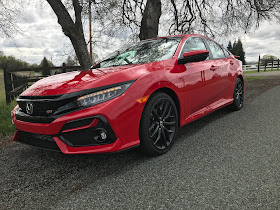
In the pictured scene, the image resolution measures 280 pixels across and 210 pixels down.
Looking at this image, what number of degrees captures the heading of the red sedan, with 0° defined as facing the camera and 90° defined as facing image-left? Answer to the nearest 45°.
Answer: approximately 45°
